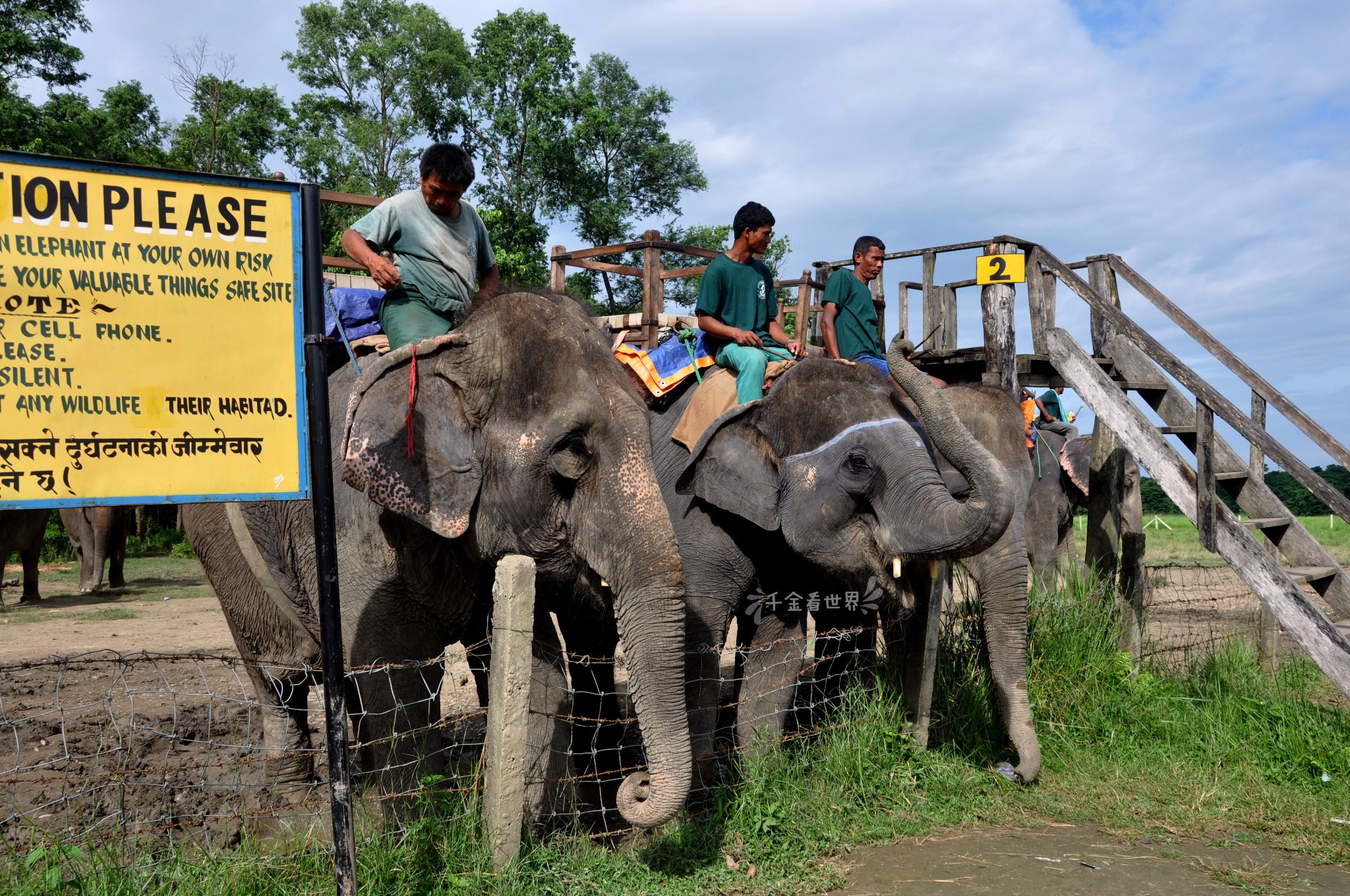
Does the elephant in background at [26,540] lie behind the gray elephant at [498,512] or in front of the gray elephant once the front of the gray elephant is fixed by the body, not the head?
behind

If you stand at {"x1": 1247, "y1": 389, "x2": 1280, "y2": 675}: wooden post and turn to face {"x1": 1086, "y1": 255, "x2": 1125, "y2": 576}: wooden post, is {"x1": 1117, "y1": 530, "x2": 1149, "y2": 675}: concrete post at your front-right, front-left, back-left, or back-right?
front-left

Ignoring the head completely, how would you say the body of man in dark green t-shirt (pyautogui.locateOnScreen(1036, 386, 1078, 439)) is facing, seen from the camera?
to the viewer's right

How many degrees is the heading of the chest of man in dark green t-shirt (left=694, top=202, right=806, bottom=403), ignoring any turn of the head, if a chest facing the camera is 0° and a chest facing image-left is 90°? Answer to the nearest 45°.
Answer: approximately 315°

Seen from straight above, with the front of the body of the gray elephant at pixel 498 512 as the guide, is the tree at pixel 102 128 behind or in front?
behind

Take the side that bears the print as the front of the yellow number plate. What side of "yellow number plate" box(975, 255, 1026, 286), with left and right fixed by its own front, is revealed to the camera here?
front

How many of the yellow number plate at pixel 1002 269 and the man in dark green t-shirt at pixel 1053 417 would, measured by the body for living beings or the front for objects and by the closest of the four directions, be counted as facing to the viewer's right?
1

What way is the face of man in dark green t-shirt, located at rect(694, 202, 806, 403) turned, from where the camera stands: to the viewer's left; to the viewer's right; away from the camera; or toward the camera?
to the viewer's right
